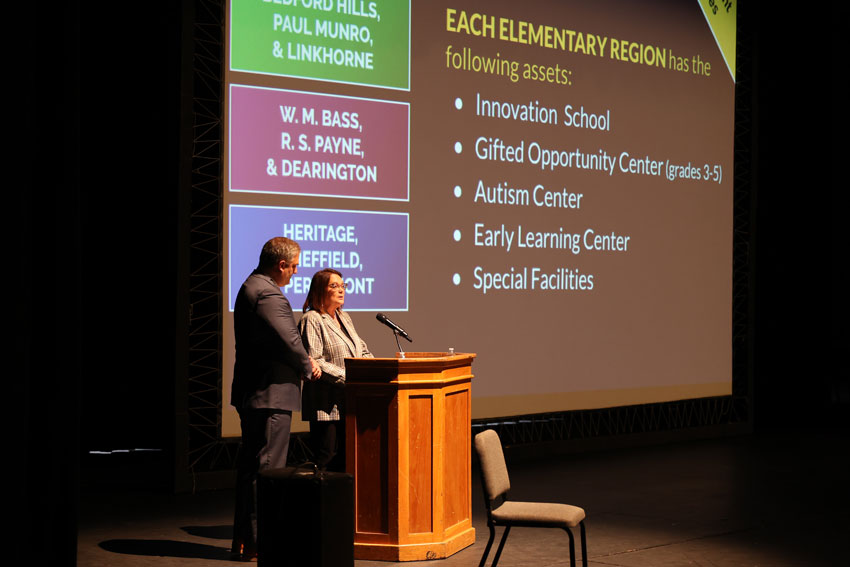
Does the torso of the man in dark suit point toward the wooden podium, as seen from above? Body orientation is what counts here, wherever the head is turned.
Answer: yes

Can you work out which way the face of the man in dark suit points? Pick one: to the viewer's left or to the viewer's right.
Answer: to the viewer's right

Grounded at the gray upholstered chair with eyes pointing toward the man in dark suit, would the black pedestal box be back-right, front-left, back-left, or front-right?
front-left

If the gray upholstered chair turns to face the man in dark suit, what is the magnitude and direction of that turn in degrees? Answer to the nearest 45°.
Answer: approximately 135° to its left

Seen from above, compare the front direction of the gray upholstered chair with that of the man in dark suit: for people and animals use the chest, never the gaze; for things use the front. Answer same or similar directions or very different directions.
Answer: same or similar directions

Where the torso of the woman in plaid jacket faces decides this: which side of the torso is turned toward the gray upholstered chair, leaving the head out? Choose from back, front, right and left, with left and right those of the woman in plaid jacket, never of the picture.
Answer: front

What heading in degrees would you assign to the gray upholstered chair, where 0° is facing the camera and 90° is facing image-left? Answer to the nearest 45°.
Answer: approximately 270°

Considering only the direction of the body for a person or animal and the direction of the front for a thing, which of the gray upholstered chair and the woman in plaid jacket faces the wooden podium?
the woman in plaid jacket

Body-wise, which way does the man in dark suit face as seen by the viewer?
to the viewer's right

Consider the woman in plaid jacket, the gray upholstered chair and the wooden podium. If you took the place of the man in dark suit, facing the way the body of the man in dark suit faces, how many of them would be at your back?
0

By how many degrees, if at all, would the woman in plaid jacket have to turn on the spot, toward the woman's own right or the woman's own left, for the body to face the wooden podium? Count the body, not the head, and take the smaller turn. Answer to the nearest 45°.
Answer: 0° — they already face it

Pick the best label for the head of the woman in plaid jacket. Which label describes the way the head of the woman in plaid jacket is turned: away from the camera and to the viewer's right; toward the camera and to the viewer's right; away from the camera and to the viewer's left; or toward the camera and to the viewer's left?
toward the camera and to the viewer's right

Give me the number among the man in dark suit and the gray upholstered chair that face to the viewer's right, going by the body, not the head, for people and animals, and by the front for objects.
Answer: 2
